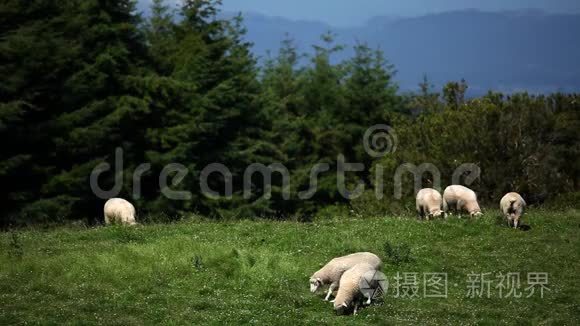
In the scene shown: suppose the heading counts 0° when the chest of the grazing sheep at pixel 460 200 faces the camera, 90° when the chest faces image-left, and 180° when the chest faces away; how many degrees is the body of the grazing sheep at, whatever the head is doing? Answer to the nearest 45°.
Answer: approximately 315°

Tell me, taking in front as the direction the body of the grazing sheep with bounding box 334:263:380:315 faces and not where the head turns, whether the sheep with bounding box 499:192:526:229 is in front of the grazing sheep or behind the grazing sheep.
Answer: behind

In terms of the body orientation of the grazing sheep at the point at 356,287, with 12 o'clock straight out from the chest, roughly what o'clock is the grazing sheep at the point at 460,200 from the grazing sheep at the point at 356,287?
the grazing sheep at the point at 460,200 is roughly at 5 o'clock from the grazing sheep at the point at 356,287.

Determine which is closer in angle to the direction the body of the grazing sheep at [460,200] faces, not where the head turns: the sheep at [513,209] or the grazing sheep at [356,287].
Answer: the sheep

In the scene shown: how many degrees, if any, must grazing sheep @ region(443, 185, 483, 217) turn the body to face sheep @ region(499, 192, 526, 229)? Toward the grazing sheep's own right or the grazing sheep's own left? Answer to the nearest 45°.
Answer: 0° — it already faces it

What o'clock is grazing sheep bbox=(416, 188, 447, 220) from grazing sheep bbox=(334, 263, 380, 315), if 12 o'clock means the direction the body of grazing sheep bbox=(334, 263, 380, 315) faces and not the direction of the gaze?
grazing sheep bbox=(416, 188, 447, 220) is roughly at 5 o'clock from grazing sheep bbox=(334, 263, 380, 315).

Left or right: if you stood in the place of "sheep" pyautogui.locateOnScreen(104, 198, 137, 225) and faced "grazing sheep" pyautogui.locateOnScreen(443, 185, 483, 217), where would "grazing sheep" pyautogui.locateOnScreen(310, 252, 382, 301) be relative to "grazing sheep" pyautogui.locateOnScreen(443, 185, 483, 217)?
right
